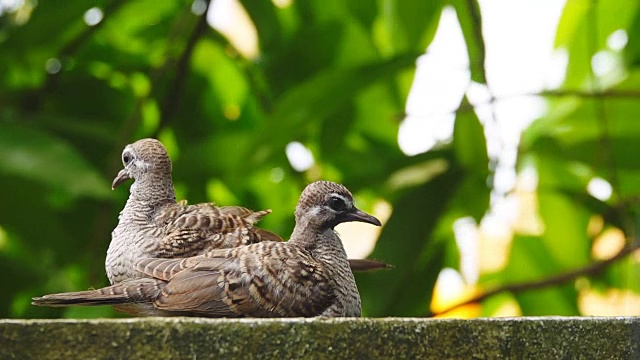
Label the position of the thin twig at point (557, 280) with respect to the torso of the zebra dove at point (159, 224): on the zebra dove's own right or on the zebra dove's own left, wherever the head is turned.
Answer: on the zebra dove's own right

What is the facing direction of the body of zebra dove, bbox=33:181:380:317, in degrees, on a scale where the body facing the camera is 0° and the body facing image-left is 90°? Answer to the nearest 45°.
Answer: approximately 270°

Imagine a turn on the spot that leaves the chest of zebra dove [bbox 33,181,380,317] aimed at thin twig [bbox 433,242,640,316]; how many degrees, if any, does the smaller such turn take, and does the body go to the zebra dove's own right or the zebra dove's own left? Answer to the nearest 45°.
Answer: approximately 45° to the zebra dove's own left

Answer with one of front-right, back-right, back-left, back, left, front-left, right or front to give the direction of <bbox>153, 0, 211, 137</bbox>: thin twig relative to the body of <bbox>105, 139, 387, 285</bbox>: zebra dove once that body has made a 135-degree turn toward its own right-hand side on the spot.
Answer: front-left

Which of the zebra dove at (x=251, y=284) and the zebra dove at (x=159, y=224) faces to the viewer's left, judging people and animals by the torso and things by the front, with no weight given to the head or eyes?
the zebra dove at (x=159, y=224)

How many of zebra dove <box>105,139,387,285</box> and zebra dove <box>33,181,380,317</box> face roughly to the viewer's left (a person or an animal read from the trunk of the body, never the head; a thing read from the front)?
1

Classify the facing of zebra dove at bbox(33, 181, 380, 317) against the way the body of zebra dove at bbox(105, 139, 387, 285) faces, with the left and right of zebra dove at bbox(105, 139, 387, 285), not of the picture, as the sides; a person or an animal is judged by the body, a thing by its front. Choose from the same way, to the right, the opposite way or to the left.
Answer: the opposite way

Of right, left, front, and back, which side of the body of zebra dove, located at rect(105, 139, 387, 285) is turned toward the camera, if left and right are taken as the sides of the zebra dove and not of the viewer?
left

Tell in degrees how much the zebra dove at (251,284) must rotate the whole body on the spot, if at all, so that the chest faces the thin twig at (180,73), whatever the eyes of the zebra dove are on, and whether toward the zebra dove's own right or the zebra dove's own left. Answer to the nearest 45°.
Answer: approximately 90° to the zebra dove's own left
